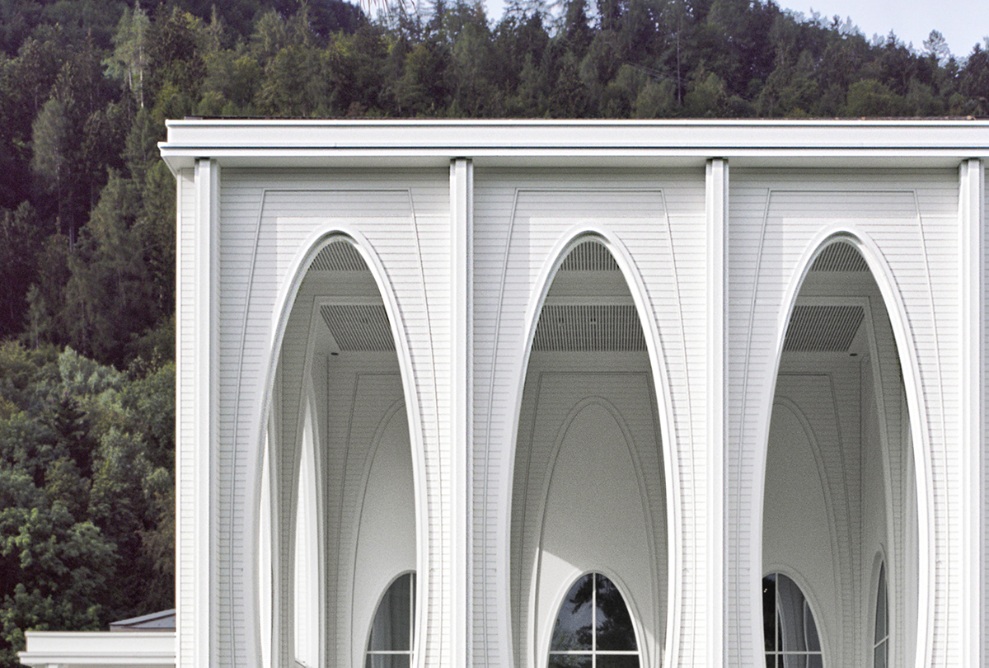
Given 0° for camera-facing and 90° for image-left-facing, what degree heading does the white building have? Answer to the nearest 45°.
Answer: approximately 0°
